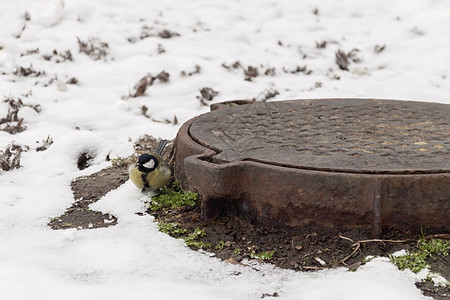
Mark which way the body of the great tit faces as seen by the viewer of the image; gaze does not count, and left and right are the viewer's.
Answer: facing the viewer and to the left of the viewer

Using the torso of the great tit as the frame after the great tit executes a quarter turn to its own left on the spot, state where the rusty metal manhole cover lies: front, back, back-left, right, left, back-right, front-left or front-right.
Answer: front
